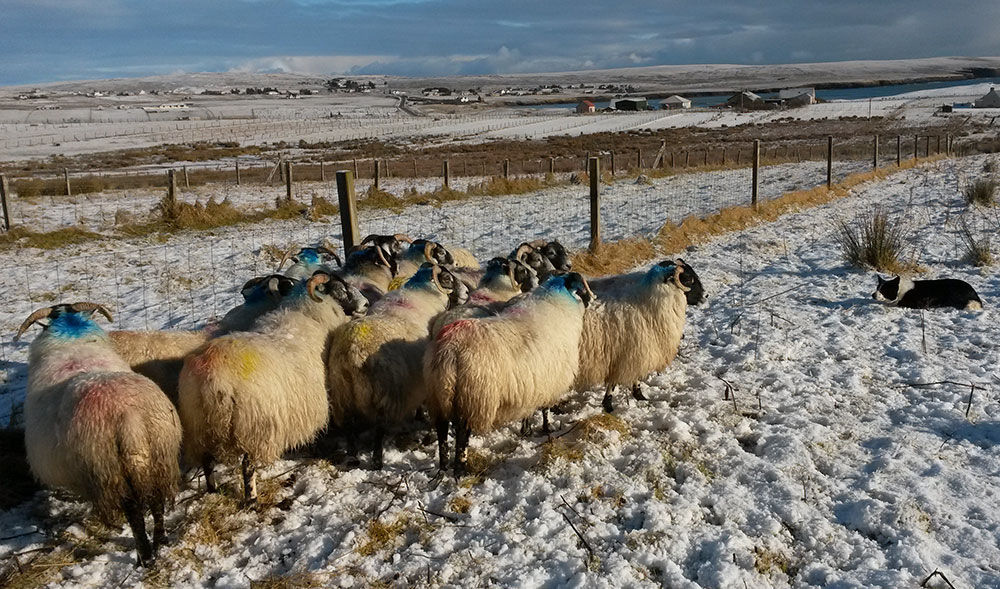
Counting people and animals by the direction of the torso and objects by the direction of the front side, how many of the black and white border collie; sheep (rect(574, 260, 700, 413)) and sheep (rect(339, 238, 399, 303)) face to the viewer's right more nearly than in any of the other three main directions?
2

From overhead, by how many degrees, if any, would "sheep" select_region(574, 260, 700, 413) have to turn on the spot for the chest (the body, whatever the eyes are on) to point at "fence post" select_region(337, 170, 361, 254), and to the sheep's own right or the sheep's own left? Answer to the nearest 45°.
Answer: approximately 135° to the sheep's own left

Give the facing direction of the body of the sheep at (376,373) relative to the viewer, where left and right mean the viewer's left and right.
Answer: facing away from the viewer and to the right of the viewer

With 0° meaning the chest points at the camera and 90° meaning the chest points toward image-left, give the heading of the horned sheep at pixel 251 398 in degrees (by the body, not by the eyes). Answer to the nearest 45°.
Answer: approximately 225°

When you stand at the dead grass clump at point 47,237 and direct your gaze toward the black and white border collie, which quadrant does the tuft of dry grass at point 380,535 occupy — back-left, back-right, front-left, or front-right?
front-right

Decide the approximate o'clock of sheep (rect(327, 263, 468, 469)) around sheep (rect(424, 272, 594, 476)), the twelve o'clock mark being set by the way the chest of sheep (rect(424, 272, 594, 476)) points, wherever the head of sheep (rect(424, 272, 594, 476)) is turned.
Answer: sheep (rect(327, 263, 468, 469)) is roughly at 8 o'clock from sheep (rect(424, 272, 594, 476)).

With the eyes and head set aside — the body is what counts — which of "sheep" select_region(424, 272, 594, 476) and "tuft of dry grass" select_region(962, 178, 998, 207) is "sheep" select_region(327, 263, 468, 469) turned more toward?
the tuft of dry grass

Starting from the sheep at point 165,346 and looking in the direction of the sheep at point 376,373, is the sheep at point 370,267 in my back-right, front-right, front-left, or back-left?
front-left

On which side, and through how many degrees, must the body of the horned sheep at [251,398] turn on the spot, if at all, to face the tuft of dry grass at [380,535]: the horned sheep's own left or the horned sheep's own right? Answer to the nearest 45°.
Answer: approximately 90° to the horned sheep's own right

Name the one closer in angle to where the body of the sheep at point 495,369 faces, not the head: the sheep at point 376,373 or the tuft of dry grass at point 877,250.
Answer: the tuft of dry grass

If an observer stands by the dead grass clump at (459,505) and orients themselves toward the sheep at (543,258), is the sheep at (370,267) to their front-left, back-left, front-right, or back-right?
front-left

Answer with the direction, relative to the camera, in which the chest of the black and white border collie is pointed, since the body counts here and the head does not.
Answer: to the viewer's left

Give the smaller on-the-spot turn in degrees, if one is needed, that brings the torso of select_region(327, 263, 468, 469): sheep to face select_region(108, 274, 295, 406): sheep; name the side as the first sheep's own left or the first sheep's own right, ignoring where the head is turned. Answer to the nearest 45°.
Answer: approximately 135° to the first sheep's own left

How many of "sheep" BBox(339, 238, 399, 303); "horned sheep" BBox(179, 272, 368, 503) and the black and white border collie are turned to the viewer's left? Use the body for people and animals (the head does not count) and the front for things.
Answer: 1

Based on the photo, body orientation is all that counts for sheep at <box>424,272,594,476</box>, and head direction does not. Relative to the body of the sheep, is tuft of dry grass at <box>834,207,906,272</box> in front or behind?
in front

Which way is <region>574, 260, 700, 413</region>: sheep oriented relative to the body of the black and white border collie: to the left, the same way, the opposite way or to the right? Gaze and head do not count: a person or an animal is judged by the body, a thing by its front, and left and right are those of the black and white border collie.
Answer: the opposite way

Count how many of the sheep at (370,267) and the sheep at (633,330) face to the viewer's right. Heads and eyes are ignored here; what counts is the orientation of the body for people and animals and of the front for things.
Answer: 2

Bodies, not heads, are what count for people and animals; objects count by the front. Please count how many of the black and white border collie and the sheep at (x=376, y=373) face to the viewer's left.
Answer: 1

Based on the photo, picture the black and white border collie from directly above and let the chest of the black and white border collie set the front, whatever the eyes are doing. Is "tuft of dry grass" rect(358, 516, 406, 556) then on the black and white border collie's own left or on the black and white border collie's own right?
on the black and white border collie's own left

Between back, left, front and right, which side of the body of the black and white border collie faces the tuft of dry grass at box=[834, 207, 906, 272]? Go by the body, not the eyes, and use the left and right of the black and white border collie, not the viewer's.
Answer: right
